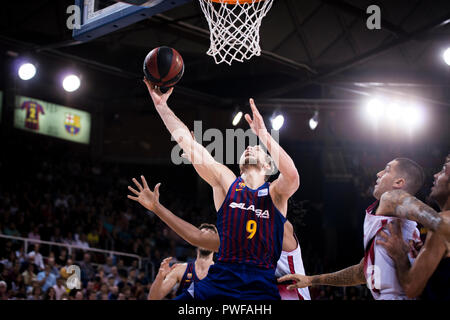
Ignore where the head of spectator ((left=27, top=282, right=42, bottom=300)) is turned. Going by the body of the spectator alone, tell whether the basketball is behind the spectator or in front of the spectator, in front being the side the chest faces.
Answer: in front

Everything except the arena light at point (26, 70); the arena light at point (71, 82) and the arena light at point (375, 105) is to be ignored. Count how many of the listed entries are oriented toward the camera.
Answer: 3

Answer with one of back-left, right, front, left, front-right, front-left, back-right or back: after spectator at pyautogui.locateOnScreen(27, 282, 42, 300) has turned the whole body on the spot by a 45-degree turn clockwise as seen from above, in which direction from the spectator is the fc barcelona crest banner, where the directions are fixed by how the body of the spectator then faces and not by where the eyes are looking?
back

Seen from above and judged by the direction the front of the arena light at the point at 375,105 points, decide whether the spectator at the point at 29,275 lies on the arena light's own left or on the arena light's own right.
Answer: on the arena light's own right

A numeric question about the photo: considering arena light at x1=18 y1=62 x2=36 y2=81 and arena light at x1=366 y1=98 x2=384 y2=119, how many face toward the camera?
2

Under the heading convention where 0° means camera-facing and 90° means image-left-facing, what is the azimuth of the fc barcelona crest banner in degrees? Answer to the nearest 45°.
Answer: approximately 315°

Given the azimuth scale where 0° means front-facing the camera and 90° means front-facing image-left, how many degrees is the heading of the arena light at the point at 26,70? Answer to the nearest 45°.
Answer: approximately 0°
